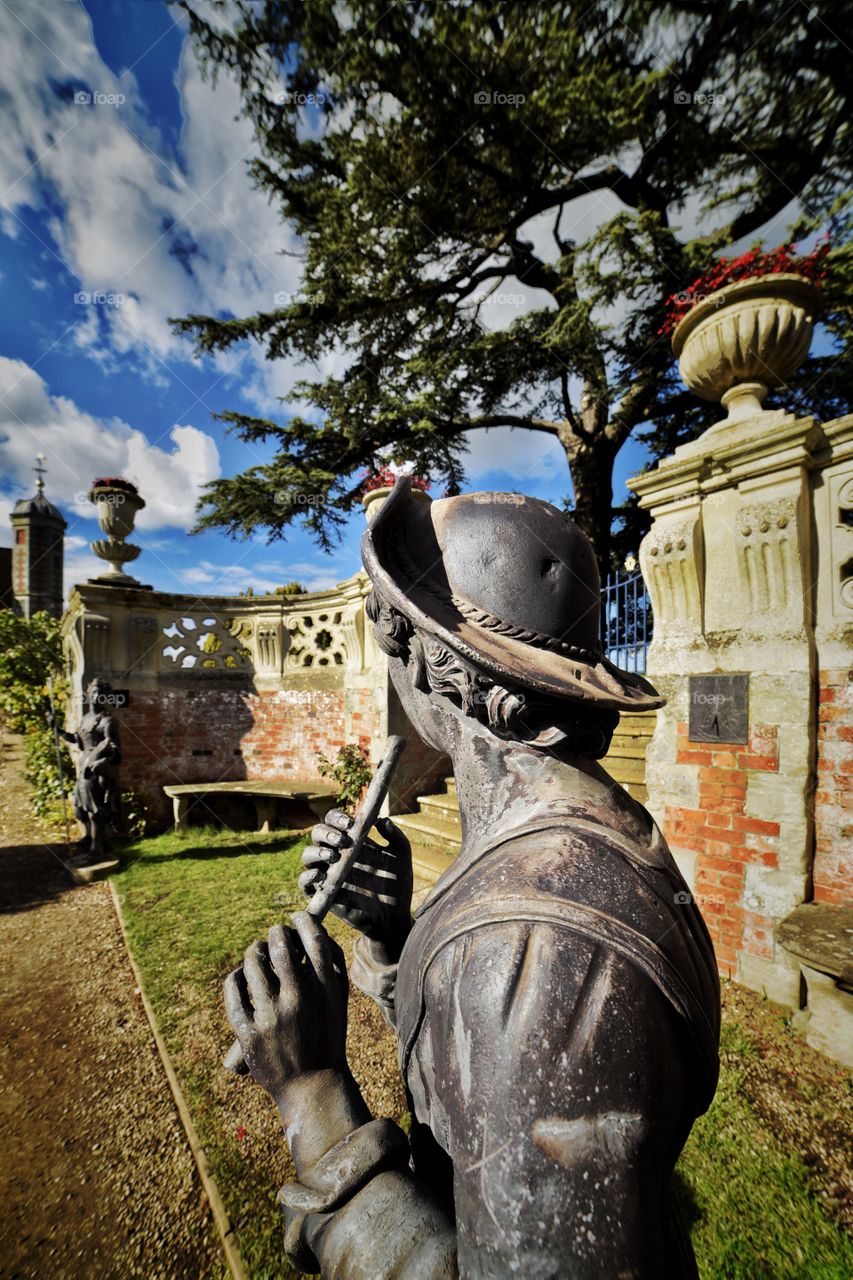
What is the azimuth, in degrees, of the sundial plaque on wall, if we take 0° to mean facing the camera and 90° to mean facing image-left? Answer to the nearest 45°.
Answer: approximately 0°

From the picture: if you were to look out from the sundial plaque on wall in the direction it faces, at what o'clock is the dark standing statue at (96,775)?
The dark standing statue is roughly at 3 o'clock from the sundial plaque on wall.

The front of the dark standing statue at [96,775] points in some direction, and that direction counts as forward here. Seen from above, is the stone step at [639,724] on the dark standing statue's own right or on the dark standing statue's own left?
on the dark standing statue's own left

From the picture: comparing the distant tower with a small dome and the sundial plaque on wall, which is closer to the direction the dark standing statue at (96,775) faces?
the sundial plaque on wall

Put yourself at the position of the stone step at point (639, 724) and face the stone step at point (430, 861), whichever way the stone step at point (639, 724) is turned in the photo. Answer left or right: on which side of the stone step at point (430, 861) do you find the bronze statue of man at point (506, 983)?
left

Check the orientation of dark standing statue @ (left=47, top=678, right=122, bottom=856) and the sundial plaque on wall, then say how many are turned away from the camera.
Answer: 0

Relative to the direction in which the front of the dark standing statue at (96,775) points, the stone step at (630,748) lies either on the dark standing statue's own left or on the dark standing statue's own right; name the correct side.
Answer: on the dark standing statue's own left

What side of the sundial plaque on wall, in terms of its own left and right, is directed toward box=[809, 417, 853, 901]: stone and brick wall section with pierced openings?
left

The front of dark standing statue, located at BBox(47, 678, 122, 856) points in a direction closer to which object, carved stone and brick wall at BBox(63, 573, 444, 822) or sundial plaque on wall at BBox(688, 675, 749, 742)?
the sundial plaque on wall
